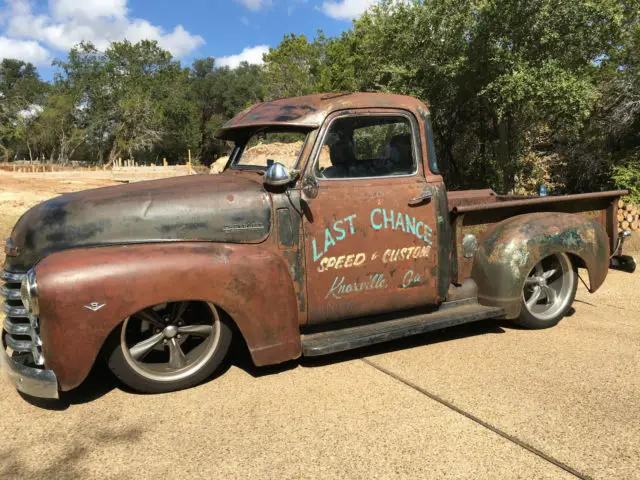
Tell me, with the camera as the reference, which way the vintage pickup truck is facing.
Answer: facing the viewer and to the left of the viewer
